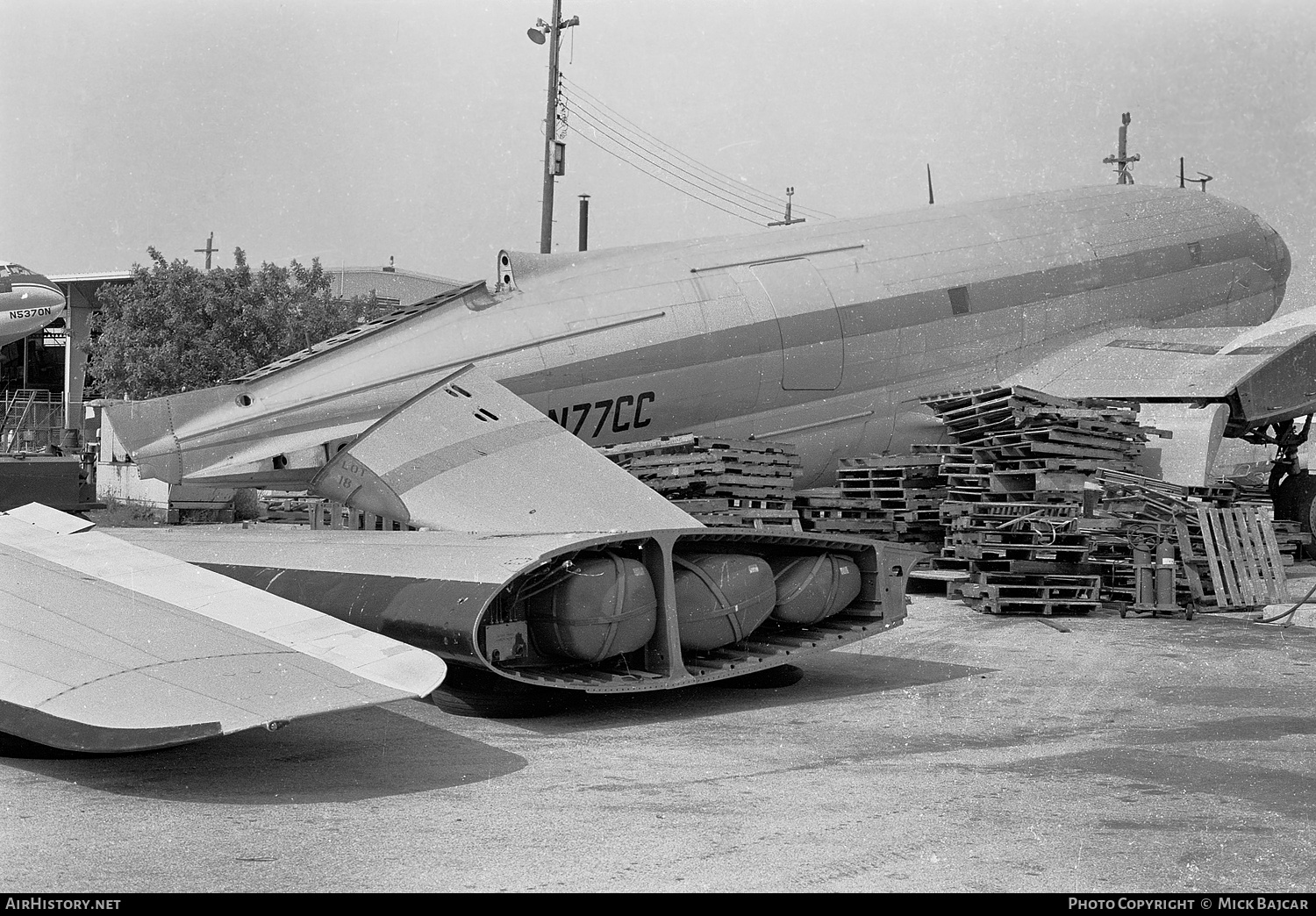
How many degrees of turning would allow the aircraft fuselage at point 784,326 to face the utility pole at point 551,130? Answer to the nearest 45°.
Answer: approximately 90° to its left

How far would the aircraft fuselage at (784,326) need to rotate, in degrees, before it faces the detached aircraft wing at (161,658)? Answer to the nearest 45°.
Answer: approximately 90° to its right

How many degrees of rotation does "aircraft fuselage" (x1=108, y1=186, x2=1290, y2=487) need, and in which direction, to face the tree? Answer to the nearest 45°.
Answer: approximately 135° to its left

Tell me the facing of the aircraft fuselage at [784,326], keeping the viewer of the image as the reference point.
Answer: facing to the right of the viewer

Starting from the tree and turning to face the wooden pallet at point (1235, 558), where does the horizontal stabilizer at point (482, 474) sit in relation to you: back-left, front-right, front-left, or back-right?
front-right

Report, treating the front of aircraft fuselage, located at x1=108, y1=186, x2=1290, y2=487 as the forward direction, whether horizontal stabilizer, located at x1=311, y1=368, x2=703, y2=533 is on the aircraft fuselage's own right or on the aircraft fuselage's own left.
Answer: on the aircraft fuselage's own right

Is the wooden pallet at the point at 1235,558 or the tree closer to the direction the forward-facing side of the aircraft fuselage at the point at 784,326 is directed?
the wooden pallet

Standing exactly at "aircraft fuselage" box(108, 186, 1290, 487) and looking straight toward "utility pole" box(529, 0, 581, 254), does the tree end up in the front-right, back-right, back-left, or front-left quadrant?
front-left

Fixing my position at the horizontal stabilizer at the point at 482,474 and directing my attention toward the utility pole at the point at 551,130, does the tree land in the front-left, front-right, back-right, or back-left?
front-left
